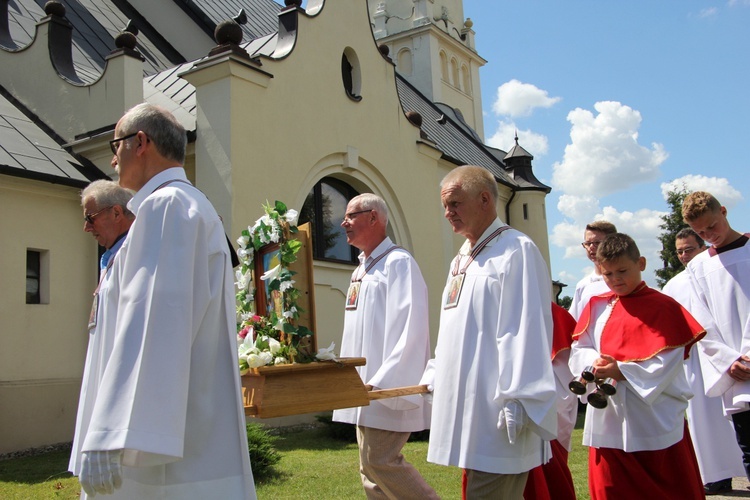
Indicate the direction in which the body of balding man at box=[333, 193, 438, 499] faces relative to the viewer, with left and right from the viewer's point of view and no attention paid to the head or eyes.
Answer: facing to the left of the viewer

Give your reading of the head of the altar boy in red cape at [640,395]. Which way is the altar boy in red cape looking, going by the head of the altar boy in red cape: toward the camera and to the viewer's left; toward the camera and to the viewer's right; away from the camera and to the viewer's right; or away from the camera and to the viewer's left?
toward the camera and to the viewer's left

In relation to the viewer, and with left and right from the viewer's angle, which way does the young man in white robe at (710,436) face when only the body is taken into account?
facing the viewer and to the left of the viewer

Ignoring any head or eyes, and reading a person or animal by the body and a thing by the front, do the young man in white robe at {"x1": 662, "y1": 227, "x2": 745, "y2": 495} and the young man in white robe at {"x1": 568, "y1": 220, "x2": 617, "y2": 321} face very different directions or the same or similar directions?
same or similar directions

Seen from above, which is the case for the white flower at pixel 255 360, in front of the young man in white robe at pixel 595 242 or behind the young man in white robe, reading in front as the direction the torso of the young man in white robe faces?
in front

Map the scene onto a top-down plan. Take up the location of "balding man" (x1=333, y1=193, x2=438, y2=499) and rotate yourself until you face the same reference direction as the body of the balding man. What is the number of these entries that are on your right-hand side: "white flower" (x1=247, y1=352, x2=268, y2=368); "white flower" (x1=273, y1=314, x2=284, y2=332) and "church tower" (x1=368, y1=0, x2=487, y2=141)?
1

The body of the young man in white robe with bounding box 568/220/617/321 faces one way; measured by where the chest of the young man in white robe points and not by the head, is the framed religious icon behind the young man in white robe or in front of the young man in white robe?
in front

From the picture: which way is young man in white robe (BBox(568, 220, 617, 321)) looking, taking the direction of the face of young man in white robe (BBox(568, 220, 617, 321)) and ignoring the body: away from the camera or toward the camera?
toward the camera

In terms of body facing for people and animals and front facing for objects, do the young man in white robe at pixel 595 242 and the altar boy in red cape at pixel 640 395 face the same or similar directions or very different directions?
same or similar directions

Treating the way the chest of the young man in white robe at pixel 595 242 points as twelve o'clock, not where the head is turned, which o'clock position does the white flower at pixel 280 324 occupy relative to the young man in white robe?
The white flower is roughly at 12 o'clock from the young man in white robe.

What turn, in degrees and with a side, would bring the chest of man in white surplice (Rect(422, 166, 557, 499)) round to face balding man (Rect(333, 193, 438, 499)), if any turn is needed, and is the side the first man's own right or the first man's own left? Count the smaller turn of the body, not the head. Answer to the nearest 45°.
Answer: approximately 90° to the first man's own right

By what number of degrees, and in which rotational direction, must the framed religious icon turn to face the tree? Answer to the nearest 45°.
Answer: approximately 180°

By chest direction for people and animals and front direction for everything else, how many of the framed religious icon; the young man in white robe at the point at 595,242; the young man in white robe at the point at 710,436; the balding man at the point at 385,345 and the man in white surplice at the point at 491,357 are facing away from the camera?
0

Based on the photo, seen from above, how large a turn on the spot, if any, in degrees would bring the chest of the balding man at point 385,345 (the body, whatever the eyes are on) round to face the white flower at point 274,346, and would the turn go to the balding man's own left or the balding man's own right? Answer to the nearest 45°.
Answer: approximately 45° to the balding man's own left

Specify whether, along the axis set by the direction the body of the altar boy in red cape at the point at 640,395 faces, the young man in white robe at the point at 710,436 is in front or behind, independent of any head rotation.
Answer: behind

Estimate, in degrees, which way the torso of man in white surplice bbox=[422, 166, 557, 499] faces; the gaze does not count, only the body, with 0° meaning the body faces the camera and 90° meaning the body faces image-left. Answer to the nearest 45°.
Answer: approximately 45°

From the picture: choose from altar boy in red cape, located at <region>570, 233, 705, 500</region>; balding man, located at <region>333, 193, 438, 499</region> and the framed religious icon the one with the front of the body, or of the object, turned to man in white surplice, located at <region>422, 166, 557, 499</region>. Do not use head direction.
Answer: the altar boy in red cape

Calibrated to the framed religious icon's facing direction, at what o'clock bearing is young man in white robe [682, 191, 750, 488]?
The young man in white robe is roughly at 7 o'clock from the framed religious icon.

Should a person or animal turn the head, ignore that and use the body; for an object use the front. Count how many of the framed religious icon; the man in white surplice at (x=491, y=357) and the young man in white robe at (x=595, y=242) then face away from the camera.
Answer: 0
